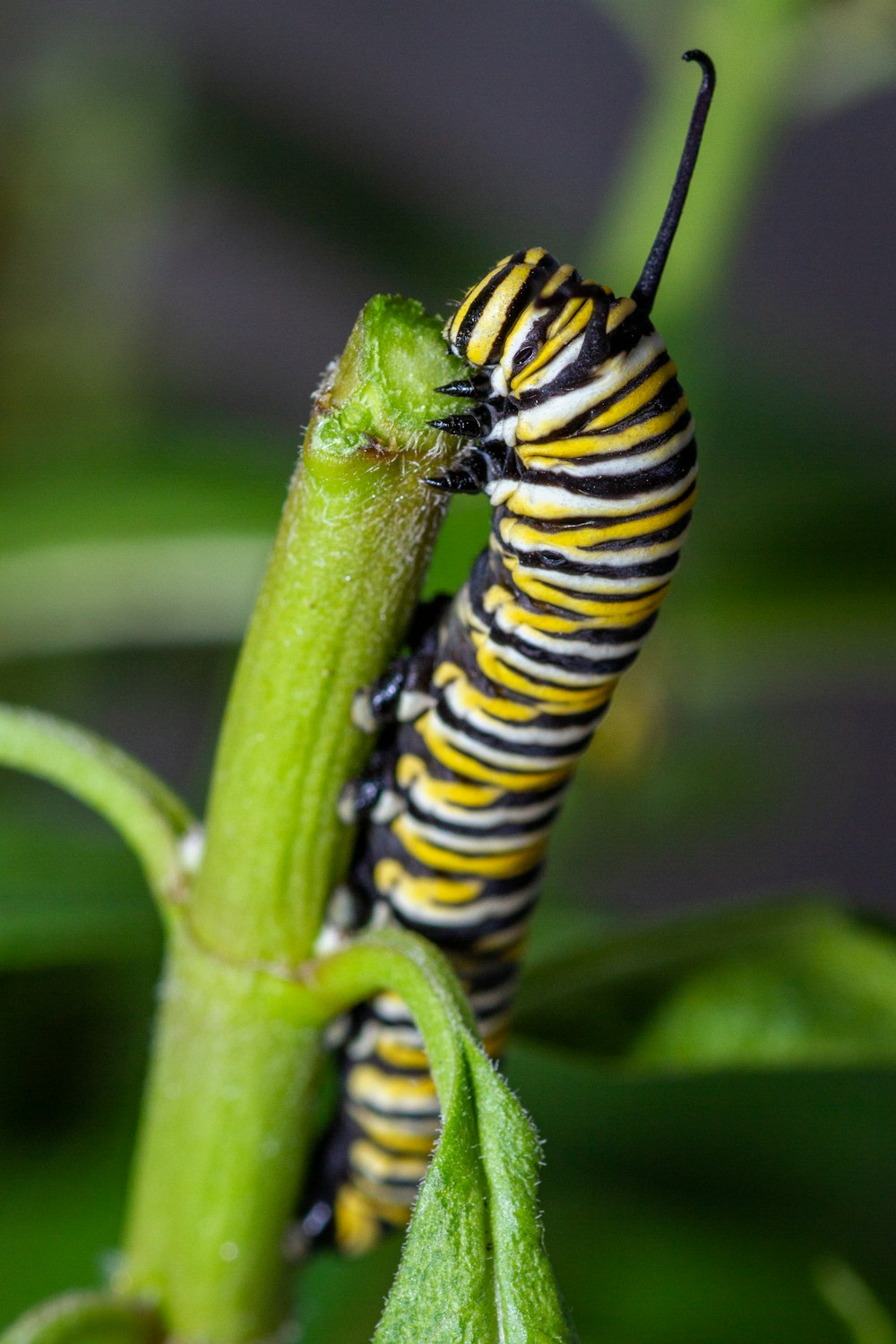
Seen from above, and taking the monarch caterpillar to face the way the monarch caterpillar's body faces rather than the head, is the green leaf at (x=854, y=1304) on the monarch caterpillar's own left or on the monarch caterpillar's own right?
on the monarch caterpillar's own right
